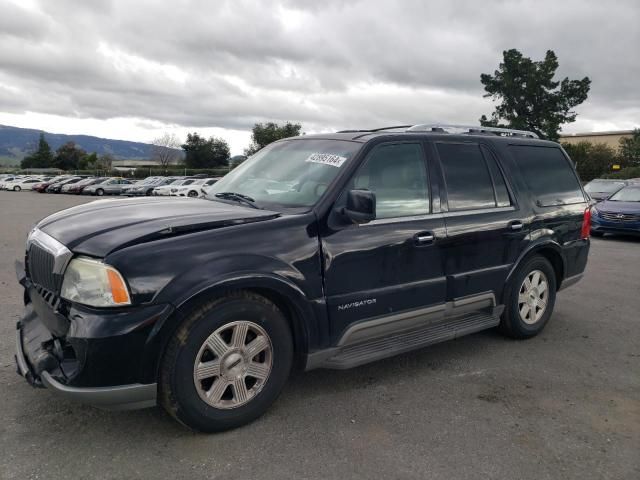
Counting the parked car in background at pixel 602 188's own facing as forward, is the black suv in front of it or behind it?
in front

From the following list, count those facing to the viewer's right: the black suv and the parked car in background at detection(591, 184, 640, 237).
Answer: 0

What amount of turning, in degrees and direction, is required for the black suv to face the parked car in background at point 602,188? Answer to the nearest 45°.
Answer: approximately 180°

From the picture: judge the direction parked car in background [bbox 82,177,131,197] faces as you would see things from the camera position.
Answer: facing the viewer and to the left of the viewer

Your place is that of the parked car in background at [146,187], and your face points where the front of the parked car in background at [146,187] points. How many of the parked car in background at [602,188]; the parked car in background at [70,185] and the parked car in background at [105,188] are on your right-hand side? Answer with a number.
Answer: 2

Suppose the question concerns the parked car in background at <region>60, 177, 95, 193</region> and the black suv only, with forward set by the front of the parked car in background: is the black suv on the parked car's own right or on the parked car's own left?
on the parked car's own left

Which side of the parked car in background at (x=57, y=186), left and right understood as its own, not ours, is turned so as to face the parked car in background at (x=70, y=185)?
left

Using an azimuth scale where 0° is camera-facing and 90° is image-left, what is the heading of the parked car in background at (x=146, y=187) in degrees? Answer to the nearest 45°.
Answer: approximately 45°

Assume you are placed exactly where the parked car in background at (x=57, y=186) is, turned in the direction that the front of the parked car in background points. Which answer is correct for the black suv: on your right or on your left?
on your left
